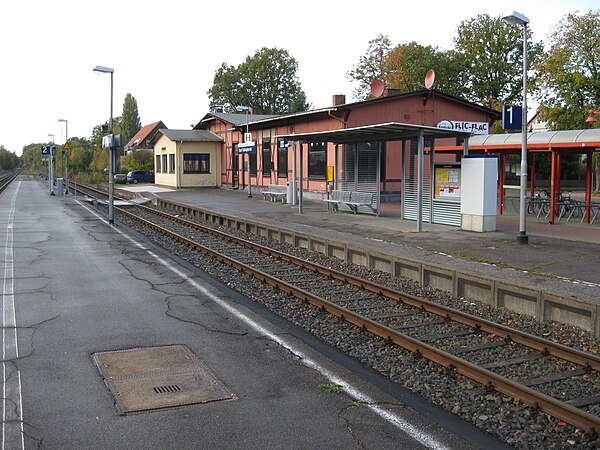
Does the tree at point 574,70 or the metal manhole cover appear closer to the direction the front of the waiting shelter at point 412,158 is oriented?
the metal manhole cover

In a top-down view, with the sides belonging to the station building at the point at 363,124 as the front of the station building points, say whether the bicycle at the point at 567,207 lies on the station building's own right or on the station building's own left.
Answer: on the station building's own left

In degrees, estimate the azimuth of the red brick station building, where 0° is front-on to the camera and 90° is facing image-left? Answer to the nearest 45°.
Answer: approximately 45°

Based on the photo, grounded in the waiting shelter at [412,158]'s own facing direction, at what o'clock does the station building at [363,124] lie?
The station building is roughly at 4 o'clock from the waiting shelter.

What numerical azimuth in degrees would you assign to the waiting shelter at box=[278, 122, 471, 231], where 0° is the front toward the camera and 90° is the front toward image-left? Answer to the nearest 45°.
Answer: approximately 45°
